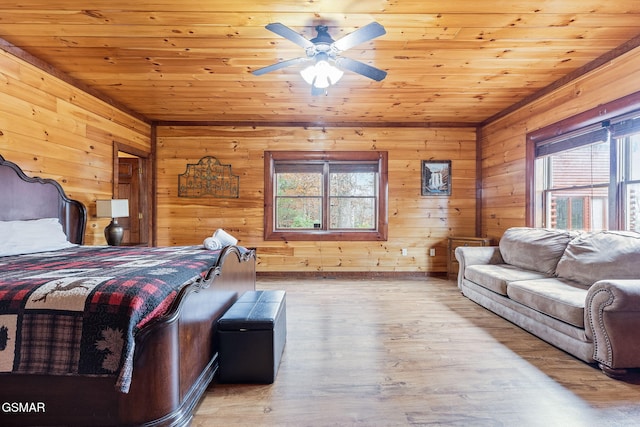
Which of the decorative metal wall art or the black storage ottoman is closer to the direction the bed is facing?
the black storage ottoman

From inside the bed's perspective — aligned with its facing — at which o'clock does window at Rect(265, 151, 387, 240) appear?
The window is roughly at 9 o'clock from the bed.

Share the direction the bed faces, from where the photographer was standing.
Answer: facing the viewer and to the right of the viewer

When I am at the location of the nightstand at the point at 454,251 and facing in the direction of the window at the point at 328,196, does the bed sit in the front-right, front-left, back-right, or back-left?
front-left

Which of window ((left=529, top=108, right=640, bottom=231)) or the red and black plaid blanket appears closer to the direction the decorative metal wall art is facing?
the red and black plaid blanket

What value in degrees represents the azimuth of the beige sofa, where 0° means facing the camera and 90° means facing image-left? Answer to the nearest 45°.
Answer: approximately 45°

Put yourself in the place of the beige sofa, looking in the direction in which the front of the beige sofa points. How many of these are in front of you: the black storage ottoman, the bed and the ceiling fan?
3

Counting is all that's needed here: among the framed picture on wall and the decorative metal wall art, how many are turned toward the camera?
2

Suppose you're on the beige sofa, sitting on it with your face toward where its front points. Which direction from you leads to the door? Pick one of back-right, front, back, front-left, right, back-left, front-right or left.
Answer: front-right

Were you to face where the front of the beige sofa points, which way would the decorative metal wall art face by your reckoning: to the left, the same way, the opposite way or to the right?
to the left

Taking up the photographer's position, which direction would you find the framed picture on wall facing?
facing the viewer

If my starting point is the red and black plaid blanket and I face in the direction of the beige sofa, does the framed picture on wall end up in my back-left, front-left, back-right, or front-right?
front-left

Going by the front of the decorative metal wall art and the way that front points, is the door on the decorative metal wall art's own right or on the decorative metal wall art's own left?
on the decorative metal wall art's own right
